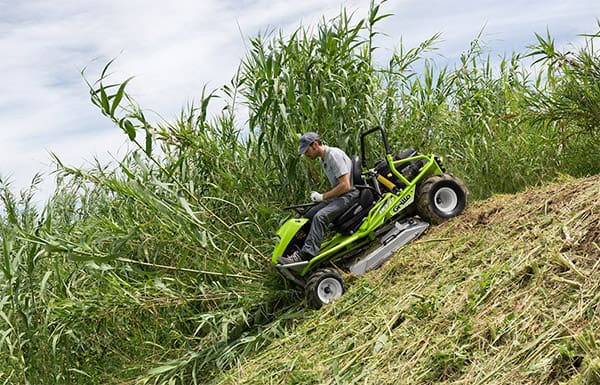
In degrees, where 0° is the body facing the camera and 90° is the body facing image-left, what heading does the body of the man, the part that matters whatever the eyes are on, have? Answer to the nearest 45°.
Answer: approximately 90°

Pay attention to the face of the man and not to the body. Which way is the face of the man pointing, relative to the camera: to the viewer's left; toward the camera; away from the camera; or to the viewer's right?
to the viewer's left
